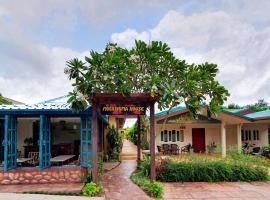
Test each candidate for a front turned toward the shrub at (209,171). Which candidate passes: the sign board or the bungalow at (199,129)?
the bungalow

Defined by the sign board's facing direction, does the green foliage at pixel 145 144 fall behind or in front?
behind

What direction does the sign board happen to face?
toward the camera

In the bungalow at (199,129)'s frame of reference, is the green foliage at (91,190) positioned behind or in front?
in front

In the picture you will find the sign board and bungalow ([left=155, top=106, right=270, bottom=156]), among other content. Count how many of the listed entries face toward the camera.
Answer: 2

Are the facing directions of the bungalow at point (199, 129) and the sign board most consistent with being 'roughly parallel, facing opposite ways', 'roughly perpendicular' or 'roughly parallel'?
roughly parallel

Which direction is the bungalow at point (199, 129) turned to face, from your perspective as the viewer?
facing the viewer

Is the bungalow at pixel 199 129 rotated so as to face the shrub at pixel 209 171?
yes
